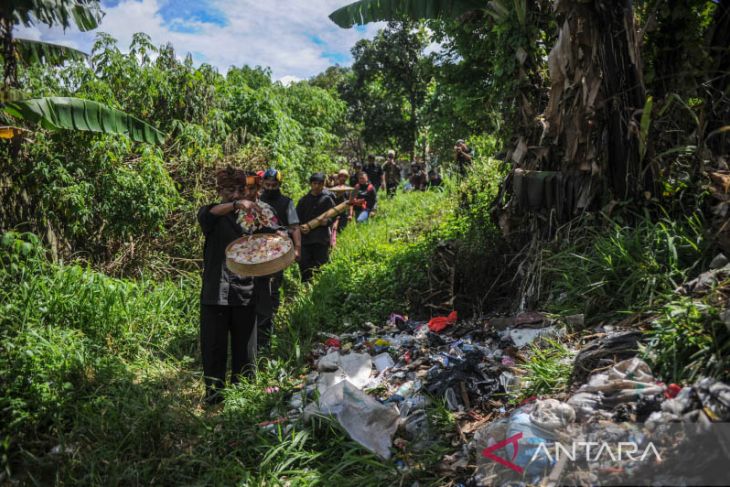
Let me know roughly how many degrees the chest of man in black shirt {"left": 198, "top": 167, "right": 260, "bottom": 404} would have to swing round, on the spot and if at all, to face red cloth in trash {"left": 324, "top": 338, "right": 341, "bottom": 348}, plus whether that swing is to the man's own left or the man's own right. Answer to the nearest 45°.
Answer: approximately 90° to the man's own left

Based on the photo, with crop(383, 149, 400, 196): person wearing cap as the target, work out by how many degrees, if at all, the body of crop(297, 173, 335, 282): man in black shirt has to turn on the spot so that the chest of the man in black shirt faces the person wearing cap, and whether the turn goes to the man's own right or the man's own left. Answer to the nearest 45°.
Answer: approximately 180°

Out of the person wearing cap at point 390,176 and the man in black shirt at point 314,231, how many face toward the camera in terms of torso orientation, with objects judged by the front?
2

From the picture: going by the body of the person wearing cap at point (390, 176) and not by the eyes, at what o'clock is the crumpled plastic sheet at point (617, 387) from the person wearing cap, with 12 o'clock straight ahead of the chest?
The crumpled plastic sheet is roughly at 12 o'clock from the person wearing cap.

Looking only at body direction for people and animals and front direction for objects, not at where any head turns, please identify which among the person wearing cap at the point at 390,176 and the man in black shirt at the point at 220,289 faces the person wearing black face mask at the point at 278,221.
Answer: the person wearing cap

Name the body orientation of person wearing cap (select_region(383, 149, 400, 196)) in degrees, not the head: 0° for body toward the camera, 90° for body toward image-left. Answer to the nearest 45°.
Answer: approximately 0°

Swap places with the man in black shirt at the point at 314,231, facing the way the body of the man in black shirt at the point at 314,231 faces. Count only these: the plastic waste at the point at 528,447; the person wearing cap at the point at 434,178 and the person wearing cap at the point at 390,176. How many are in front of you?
1

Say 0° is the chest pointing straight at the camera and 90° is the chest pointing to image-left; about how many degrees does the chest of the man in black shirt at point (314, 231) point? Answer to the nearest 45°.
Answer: approximately 0°

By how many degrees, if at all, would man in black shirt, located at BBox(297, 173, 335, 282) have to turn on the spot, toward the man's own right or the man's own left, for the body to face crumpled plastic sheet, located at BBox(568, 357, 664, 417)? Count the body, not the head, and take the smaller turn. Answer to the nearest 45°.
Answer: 0° — they already face it

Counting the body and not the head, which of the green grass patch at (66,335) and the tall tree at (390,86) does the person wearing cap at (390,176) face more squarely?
the green grass patch
